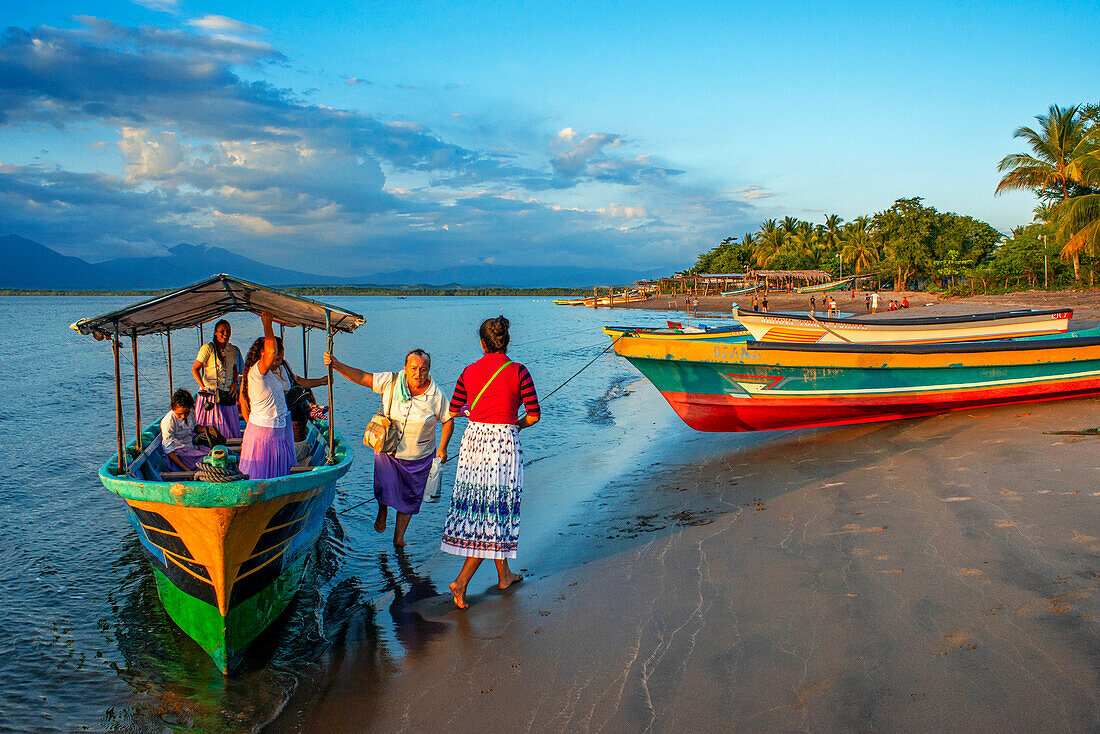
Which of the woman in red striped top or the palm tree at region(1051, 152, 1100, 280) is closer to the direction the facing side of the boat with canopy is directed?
the woman in red striped top

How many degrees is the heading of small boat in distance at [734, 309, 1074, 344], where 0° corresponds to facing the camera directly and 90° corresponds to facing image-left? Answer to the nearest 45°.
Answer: approximately 90°

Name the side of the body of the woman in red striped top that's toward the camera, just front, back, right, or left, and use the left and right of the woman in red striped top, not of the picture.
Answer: back

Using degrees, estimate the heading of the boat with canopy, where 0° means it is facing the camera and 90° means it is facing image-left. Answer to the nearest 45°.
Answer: approximately 0°

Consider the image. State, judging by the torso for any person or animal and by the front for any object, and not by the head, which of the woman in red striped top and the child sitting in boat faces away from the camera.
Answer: the woman in red striped top

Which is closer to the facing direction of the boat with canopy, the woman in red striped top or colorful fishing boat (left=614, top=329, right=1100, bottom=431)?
the woman in red striped top
